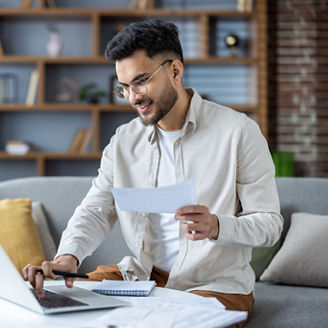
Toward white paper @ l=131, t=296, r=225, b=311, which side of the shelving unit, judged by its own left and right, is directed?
front

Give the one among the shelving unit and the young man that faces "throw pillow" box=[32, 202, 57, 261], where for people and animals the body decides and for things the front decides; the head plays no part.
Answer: the shelving unit

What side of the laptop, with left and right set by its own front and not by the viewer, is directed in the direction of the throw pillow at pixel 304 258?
front

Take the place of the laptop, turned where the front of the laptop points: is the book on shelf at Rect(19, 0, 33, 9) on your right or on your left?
on your left

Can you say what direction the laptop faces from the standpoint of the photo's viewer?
facing away from the viewer and to the right of the viewer

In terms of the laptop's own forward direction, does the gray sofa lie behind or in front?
in front

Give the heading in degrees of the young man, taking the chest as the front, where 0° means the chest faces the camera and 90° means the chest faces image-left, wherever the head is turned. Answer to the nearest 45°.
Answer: approximately 45°

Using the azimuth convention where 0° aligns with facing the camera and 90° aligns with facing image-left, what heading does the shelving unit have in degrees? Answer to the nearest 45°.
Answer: approximately 0°

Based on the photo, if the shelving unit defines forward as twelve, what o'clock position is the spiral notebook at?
The spiral notebook is roughly at 12 o'clock from the shelving unit.

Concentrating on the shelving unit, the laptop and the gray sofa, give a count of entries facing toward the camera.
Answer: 2

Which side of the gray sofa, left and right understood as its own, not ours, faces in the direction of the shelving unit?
back

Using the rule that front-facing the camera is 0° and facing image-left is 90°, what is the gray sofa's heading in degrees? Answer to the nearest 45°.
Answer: approximately 0°
